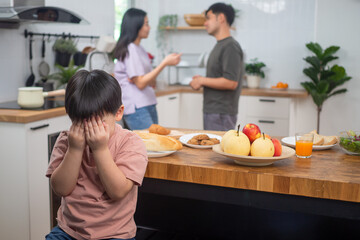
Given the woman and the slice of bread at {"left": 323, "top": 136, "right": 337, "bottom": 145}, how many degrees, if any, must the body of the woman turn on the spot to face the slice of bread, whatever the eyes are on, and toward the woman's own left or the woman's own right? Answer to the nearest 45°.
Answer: approximately 45° to the woman's own right

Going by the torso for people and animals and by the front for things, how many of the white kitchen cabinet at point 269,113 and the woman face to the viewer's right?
1

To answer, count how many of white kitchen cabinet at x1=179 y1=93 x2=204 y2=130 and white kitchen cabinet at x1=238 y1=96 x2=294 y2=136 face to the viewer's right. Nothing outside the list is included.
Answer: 0

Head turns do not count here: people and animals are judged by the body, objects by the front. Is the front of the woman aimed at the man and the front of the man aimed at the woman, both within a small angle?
yes

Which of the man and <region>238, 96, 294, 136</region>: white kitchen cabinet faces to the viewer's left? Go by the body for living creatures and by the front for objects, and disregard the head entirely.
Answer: the man

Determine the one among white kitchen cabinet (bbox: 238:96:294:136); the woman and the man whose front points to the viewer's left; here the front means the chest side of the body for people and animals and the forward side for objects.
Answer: the man

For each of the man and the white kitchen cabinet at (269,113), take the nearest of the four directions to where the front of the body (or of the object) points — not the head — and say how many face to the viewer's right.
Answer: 0

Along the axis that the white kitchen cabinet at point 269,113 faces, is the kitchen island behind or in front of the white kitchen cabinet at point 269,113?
in front

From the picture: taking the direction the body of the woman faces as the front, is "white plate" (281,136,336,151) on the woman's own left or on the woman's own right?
on the woman's own right

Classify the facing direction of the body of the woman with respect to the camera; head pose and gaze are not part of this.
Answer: to the viewer's right

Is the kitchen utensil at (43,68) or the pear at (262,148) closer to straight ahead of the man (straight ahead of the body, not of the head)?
the kitchen utensil

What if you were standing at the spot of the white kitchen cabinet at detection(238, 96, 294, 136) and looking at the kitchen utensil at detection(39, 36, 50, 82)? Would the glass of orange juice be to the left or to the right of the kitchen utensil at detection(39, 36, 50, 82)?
left

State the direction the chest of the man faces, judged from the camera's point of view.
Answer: to the viewer's left

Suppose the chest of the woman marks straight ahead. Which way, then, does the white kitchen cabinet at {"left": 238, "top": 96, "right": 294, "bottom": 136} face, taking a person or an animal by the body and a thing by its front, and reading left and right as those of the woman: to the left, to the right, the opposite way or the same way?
to the right

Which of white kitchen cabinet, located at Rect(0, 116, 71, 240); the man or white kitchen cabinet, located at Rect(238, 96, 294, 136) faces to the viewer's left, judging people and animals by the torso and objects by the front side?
the man

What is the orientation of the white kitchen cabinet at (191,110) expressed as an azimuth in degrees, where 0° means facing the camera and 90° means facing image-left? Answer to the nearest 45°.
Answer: approximately 0°

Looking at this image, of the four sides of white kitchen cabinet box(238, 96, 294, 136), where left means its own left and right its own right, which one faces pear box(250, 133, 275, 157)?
front

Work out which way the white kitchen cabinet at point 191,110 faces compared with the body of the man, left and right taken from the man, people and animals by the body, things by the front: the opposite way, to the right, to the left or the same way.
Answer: to the left

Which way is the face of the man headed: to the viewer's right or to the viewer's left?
to the viewer's left
